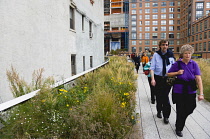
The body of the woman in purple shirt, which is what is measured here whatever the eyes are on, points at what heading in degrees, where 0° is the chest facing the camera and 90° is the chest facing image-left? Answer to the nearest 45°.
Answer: approximately 0°

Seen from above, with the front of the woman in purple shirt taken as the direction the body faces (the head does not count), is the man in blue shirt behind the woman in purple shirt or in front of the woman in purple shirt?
behind
